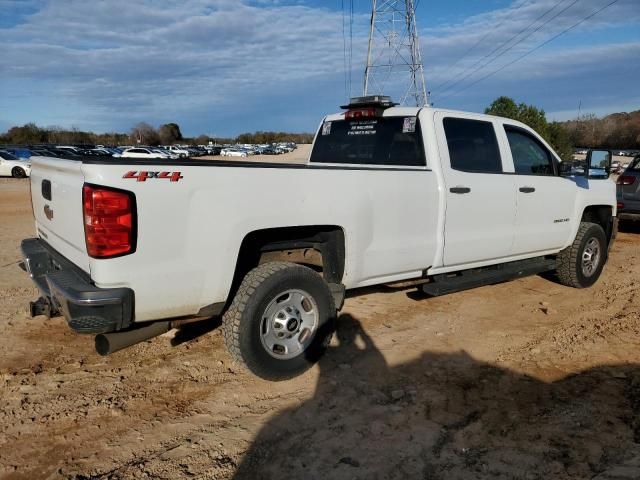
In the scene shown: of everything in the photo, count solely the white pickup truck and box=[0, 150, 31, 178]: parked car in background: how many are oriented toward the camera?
0

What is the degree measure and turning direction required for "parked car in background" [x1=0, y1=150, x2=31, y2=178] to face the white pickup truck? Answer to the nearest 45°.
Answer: approximately 90° to its right

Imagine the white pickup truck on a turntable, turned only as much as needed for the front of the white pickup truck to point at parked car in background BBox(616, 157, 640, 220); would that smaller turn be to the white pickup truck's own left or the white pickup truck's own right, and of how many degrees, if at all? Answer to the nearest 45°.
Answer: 0° — it already faces it

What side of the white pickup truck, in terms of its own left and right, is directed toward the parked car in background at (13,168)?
left

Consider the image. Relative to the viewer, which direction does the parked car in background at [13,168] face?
to the viewer's right

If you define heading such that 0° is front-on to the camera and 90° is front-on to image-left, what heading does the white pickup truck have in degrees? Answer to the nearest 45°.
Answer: approximately 225°
